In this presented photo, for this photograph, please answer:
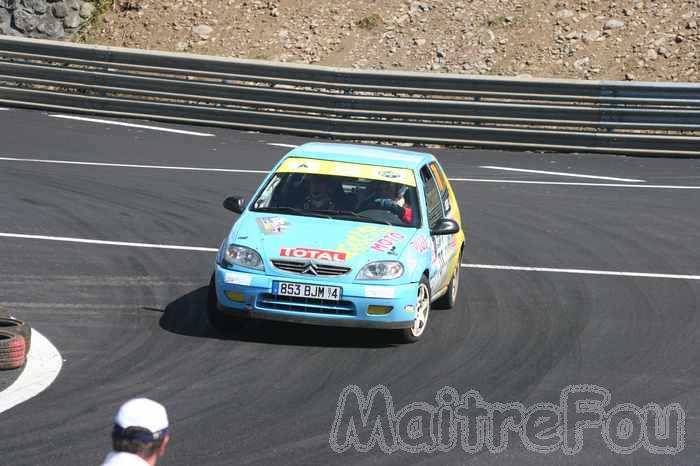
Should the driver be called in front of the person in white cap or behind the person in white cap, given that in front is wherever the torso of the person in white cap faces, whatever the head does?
in front

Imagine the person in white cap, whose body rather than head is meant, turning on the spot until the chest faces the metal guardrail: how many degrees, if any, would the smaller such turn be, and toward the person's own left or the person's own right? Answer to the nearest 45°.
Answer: approximately 45° to the person's own left

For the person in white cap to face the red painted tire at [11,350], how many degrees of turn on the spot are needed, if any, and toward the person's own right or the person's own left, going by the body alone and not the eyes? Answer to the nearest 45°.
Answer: approximately 45° to the person's own left

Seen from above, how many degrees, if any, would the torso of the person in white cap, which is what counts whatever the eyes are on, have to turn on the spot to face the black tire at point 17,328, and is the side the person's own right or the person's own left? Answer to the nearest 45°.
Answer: approximately 45° to the person's own left

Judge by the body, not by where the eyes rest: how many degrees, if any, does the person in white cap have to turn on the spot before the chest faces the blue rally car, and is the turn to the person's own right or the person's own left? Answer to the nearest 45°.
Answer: approximately 45° to the person's own left

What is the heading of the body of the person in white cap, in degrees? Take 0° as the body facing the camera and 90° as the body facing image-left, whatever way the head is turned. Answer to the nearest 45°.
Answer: approximately 225°
